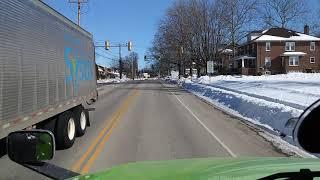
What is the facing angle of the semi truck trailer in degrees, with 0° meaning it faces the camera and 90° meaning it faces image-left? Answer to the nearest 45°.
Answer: approximately 45°
